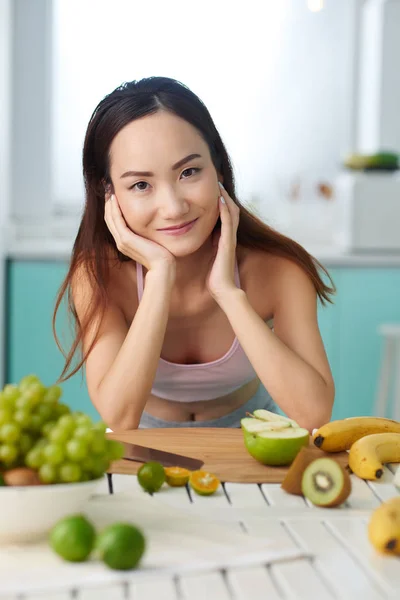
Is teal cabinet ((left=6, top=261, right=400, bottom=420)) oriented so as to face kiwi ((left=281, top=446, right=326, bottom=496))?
yes

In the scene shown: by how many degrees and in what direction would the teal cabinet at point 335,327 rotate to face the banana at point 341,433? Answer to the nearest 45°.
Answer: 0° — it already faces it

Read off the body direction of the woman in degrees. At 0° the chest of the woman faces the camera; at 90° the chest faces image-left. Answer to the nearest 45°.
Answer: approximately 0°

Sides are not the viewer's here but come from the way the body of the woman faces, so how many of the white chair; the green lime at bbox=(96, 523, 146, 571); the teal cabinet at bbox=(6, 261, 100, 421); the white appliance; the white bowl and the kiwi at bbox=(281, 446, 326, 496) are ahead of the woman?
3

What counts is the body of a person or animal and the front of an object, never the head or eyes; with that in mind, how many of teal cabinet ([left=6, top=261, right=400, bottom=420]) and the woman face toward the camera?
2

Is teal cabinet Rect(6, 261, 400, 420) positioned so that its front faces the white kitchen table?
yes

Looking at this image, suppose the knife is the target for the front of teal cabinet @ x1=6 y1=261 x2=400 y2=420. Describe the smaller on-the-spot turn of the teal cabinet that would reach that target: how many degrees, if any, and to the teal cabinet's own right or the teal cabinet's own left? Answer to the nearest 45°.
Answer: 0° — it already faces it

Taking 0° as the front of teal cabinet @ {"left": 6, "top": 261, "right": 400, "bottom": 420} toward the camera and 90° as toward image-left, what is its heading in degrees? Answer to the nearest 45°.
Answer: approximately 0°
